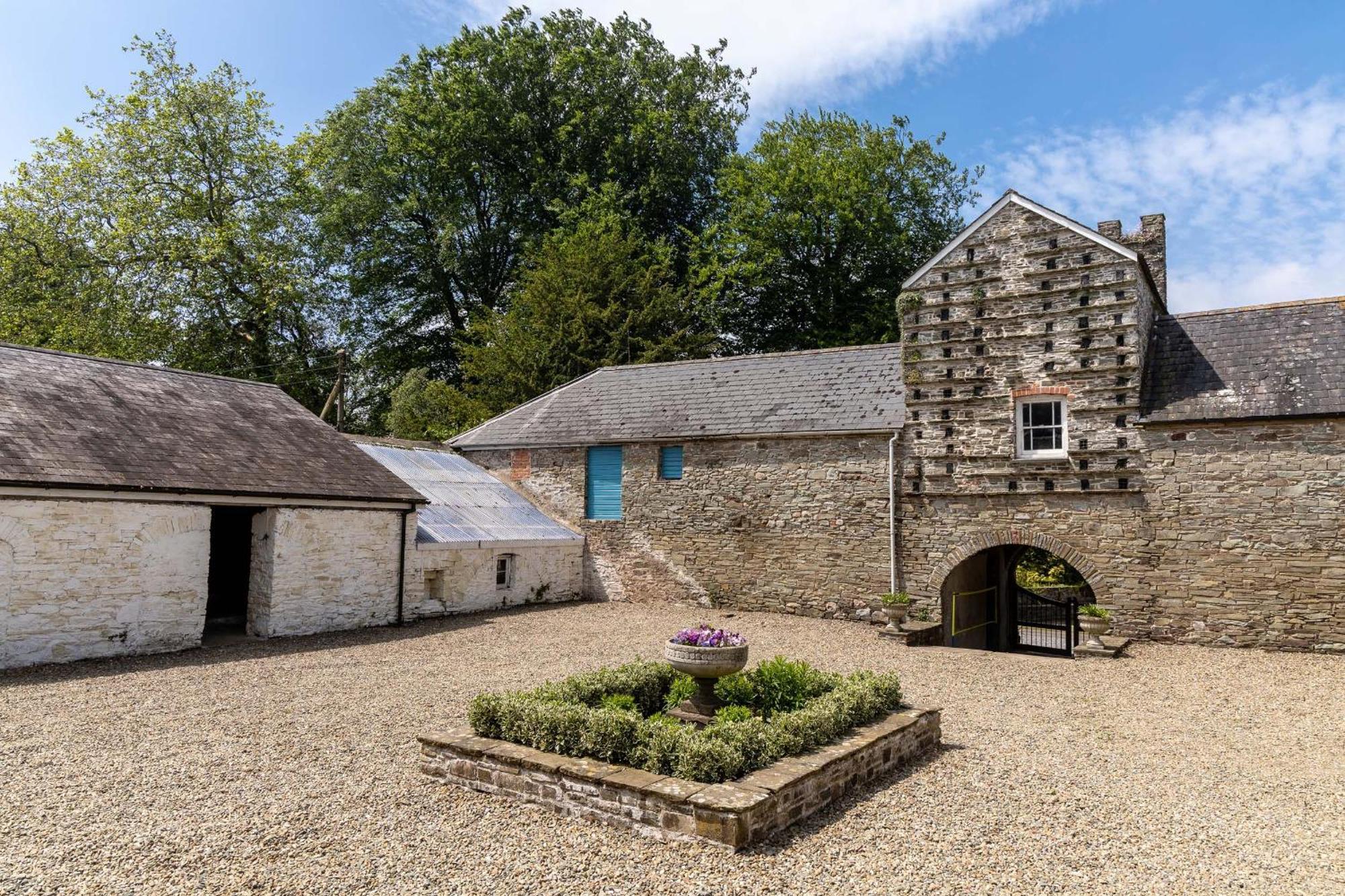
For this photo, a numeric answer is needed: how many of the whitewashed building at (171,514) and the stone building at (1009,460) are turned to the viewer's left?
0

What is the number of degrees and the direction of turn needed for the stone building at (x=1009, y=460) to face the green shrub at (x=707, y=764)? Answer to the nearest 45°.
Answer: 0° — it already faces it

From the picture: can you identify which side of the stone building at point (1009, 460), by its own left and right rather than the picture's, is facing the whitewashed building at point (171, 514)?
right

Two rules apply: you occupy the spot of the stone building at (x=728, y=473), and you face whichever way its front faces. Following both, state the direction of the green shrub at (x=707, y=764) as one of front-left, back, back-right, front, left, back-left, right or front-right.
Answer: front

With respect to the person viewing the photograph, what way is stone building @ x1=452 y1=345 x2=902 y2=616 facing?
facing the viewer

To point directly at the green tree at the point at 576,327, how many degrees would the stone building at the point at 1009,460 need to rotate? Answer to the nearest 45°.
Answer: approximately 135° to its right

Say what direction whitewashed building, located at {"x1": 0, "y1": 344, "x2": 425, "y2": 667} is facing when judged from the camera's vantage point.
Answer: facing the viewer and to the right of the viewer

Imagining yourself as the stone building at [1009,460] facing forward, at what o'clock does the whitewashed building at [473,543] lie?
The whitewashed building is roughly at 3 o'clock from the stone building.

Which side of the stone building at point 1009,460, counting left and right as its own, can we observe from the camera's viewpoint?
front

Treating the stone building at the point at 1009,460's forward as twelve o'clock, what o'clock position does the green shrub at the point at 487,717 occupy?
The green shrub is roughly at 1 o'clock from the stone building.

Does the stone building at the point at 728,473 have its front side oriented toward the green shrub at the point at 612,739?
yes

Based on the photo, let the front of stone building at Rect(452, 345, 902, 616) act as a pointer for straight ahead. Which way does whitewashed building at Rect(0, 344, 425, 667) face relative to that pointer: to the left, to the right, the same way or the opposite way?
to the left

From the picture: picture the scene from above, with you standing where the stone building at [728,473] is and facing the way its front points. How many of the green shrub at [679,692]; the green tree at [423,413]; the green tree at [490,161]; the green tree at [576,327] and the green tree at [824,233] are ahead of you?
1

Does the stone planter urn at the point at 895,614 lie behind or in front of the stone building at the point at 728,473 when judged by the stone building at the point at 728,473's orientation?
in front

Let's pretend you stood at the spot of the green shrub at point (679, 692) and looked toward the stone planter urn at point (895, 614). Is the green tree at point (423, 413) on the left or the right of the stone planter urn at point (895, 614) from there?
left

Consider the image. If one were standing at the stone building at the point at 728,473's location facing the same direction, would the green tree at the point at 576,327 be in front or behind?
behind

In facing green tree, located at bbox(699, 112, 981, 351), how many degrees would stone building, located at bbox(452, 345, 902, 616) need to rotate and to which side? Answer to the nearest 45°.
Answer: approximately 180°

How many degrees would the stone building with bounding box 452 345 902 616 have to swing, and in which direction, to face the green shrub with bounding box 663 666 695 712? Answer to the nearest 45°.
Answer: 0° — it already faces it

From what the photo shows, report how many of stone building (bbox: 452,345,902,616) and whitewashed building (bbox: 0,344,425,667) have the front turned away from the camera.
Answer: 0
